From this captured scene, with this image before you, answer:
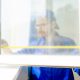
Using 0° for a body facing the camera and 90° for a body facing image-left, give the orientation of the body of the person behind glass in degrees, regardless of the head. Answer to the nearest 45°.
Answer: approximately 45°
